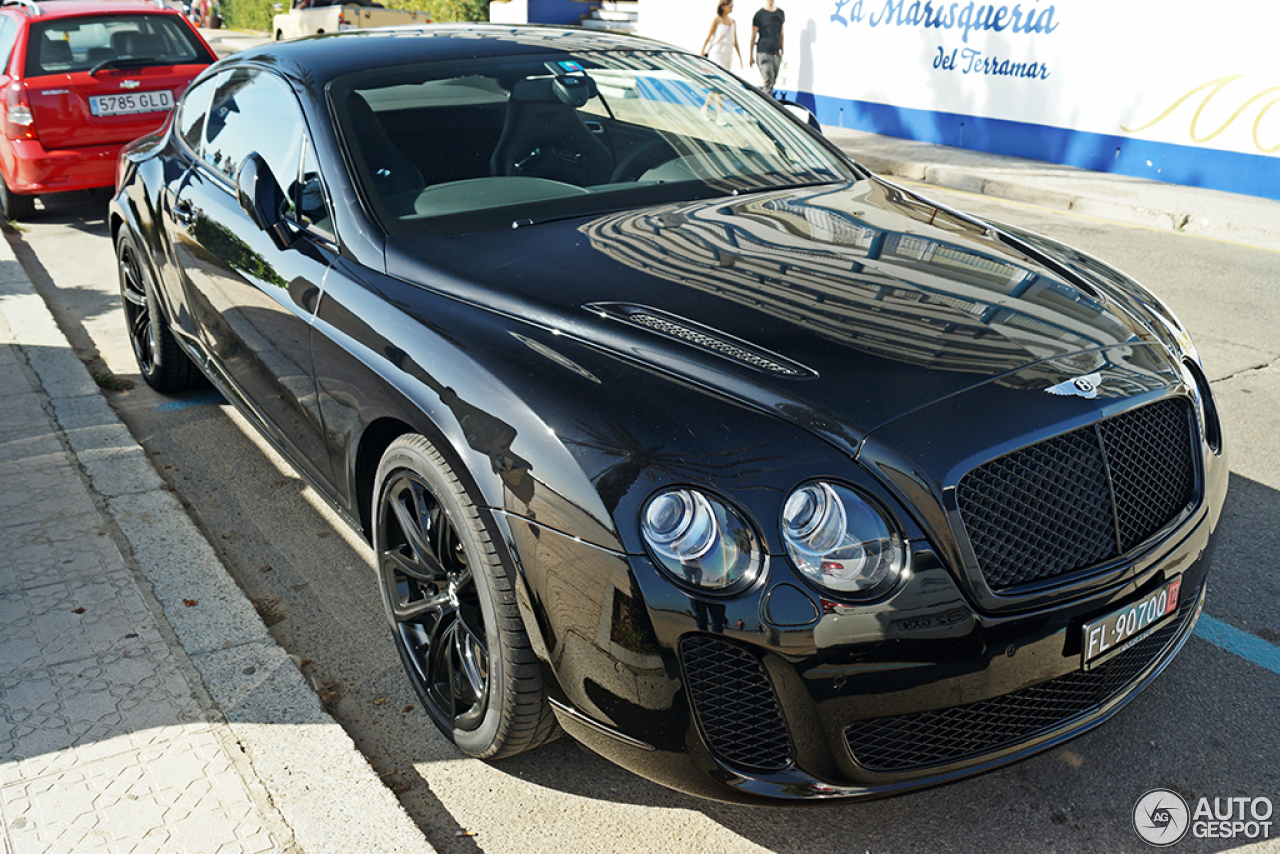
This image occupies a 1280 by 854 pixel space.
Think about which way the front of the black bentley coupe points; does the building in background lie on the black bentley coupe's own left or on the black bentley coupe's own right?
on the black bentley coupe's own left

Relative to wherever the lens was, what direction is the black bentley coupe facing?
facing the viewer and to the right of the viewer

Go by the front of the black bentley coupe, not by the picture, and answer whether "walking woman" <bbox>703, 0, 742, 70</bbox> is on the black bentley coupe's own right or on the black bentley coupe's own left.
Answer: on the black bentley coupe's own left

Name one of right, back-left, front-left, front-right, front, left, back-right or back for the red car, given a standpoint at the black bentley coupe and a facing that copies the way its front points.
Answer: back

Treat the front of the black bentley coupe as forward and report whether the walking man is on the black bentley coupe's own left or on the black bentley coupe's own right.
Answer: on the black bentley coupe's own left
